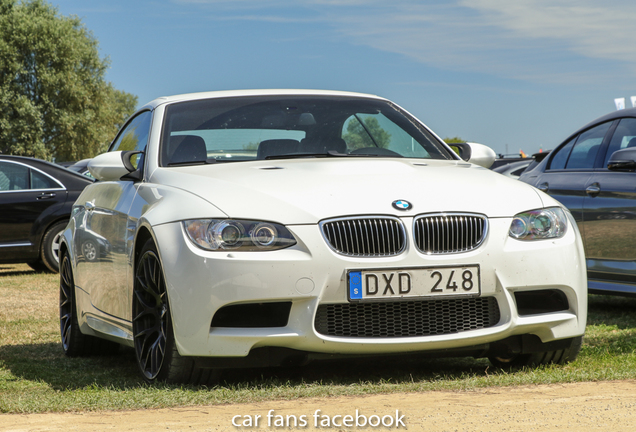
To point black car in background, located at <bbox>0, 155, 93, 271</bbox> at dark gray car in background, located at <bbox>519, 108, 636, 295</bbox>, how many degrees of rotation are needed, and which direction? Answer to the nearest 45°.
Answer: approximately 135° to its left

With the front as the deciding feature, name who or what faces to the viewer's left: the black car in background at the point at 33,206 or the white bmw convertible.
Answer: the black car in background

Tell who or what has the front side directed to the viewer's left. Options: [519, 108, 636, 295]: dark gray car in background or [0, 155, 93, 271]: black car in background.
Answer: [0, 155, 93, 271]: black car in background

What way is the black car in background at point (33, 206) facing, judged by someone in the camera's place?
facing to the left of the viewer

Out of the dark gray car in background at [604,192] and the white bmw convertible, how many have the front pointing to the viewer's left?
0

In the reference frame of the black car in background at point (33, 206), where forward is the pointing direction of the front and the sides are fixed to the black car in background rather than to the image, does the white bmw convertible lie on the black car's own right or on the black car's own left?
on the black car's own left

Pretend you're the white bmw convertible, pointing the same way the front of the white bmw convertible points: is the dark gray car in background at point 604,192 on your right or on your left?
on your left

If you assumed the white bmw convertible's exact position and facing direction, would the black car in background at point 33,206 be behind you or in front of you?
behind
